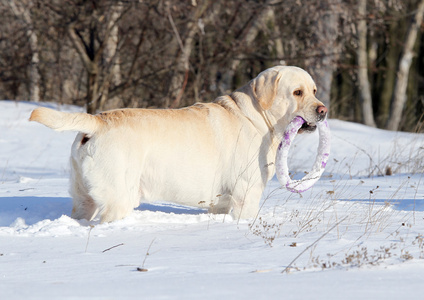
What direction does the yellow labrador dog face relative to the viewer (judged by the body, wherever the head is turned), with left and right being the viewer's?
facing to the right of the viewer

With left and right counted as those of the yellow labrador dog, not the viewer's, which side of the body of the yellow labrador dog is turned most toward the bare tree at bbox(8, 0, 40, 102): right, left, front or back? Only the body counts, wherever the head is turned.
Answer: left
